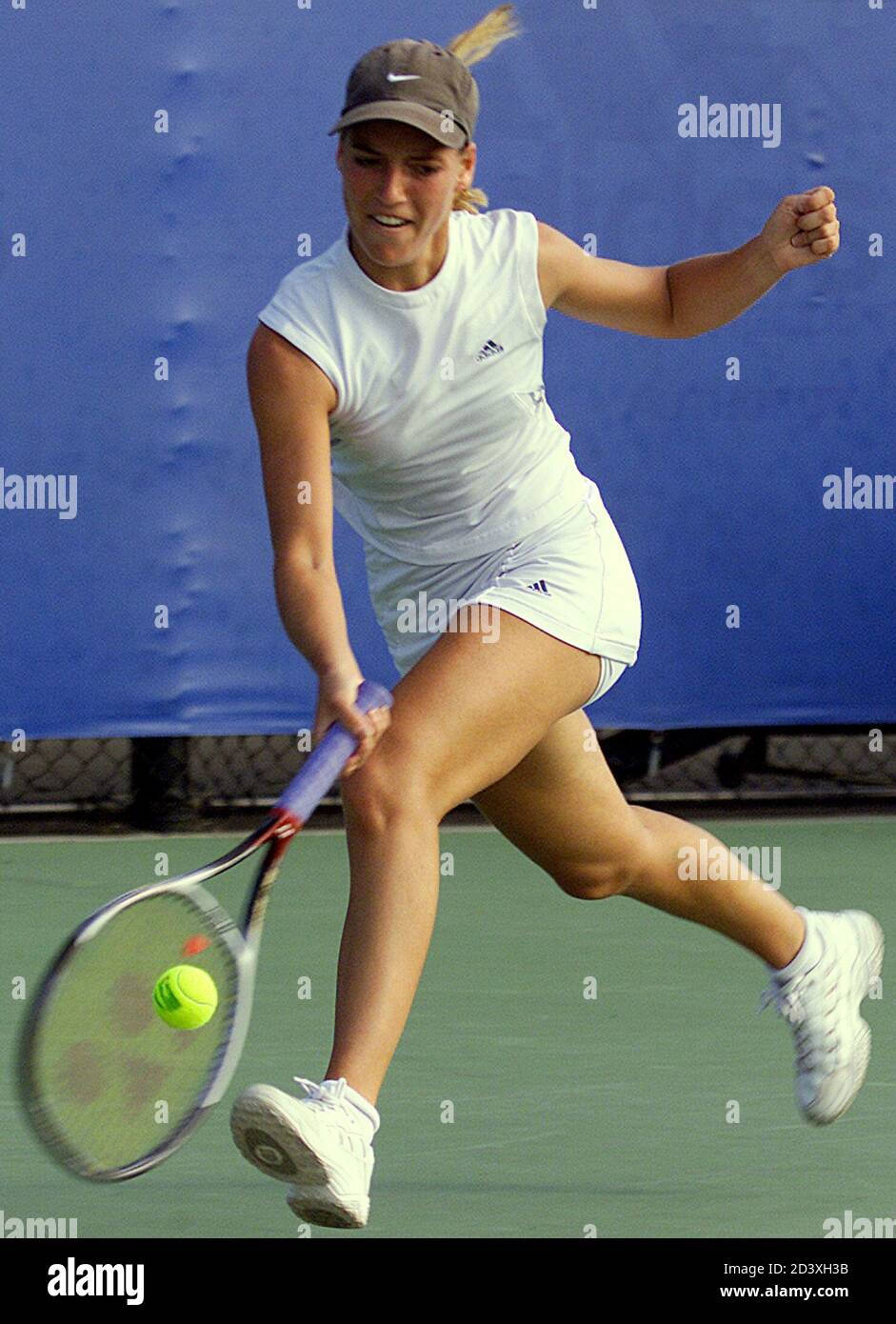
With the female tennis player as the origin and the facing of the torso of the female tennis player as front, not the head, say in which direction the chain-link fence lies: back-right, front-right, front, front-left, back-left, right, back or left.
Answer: back-right

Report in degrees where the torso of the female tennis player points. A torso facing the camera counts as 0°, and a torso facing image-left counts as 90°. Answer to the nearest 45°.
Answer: approximately 45°

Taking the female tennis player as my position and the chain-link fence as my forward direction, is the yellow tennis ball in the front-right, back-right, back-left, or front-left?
back-left
